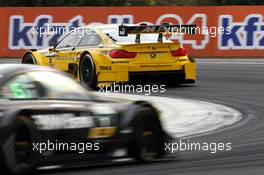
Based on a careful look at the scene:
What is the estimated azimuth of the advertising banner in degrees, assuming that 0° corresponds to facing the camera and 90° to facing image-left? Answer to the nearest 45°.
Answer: approximately 0°

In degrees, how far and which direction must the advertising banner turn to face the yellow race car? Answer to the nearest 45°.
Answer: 0° — it already faces it

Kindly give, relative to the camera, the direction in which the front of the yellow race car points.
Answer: facing away from the viewer and to the left of the viewer
